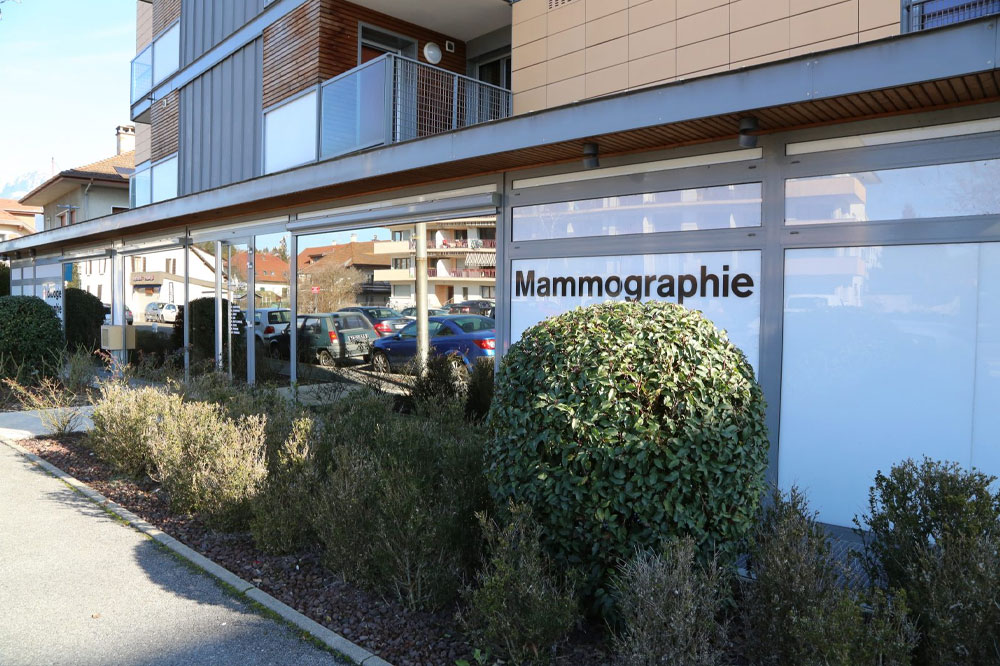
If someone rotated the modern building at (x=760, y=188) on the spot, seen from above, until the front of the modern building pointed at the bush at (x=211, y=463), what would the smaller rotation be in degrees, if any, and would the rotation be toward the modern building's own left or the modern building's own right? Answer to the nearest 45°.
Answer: approximately 45° to the modern building's own right

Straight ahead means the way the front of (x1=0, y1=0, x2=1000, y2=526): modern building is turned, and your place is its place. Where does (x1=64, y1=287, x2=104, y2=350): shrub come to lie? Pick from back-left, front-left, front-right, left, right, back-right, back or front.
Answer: right

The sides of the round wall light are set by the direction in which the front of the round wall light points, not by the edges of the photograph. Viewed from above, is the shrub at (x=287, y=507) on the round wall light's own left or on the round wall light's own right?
on the round wall light's own right

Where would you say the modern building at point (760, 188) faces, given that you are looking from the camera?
facing the viewer and to the left of the viewer

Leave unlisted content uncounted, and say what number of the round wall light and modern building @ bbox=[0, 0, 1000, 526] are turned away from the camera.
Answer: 0

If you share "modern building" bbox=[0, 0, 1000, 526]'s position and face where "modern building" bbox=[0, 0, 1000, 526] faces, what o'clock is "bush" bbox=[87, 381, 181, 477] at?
The bush is roughly at 2 o'clock from the modern building.

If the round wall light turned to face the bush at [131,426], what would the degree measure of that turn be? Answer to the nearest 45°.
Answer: approximately 90° to its right
